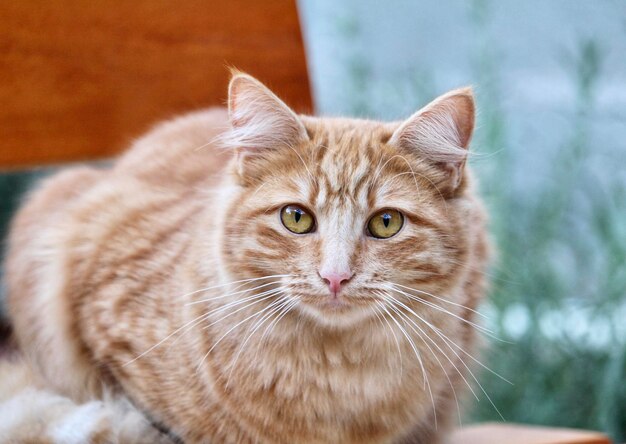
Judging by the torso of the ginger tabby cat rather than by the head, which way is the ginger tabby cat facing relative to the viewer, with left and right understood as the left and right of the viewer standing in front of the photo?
facing the viewer and to the right of the viewer
